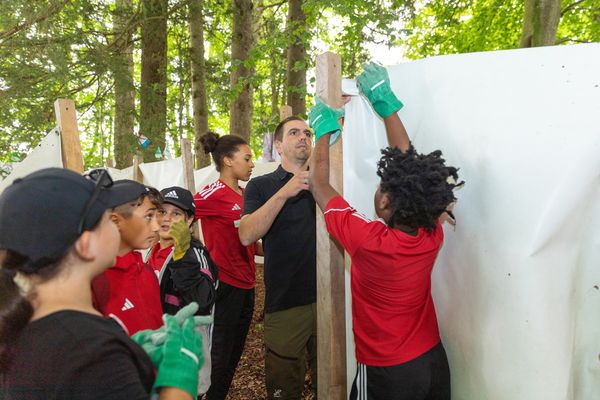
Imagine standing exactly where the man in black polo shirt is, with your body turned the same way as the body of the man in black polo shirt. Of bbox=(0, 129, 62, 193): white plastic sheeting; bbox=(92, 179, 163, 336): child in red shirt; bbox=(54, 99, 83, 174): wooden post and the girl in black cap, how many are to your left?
0

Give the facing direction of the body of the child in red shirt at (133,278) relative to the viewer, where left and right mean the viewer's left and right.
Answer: facing the viewer and to the right of the viewer

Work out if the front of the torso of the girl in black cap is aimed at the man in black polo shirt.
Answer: yes

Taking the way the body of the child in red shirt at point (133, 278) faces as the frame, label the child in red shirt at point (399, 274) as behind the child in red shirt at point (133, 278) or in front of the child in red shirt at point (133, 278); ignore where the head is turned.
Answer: in front

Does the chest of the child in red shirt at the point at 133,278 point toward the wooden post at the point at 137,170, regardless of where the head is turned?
no

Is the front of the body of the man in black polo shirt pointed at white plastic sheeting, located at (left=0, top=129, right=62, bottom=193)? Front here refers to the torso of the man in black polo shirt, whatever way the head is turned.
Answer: no

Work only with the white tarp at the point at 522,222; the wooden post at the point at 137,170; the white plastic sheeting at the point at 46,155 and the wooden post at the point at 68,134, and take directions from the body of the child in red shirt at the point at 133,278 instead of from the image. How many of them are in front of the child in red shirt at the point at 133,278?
1

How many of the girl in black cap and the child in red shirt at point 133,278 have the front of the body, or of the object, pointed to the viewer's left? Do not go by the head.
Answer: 0

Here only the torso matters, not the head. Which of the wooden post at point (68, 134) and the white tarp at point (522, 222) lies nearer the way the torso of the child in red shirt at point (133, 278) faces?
the white tarp

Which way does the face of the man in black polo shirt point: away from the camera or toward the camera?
toward the camera
